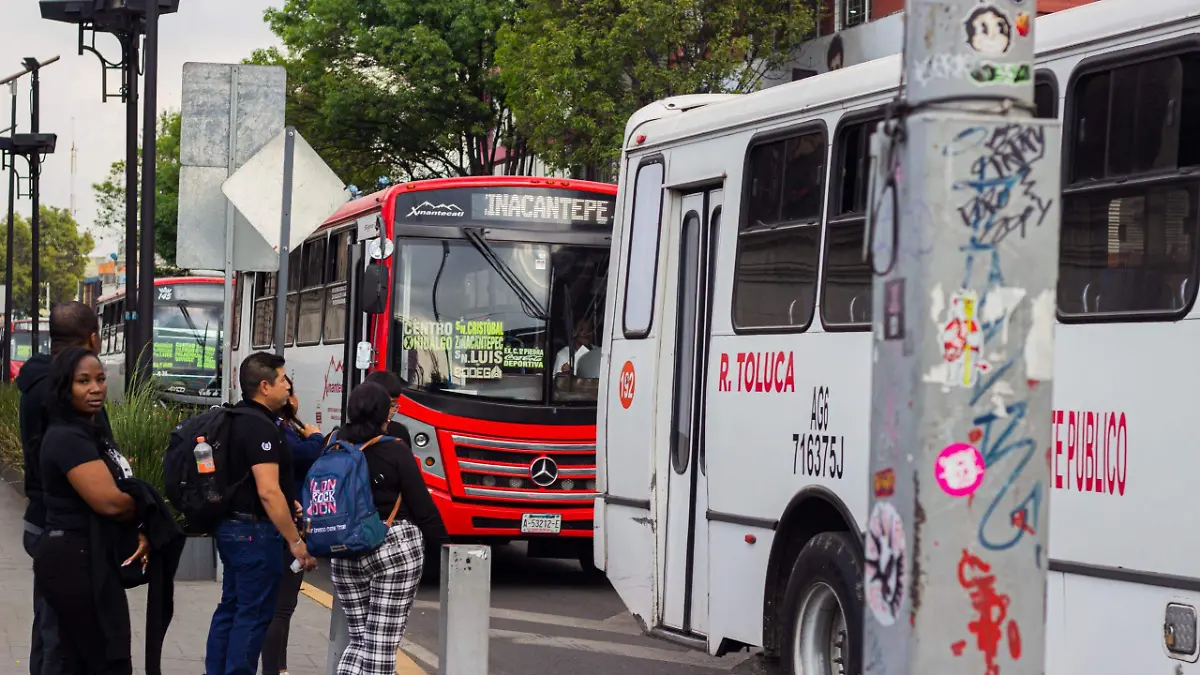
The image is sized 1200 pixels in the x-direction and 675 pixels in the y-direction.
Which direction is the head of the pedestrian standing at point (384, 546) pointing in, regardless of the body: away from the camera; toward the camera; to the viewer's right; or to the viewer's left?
away from the camera

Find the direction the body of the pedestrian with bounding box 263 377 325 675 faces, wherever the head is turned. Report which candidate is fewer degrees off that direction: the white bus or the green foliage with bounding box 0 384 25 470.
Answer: the white bus

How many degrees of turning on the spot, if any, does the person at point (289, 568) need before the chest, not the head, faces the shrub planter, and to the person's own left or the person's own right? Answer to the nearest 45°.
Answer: approximately 90° to the person's own left

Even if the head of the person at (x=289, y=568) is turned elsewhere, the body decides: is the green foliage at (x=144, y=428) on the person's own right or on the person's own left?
on the person's own left

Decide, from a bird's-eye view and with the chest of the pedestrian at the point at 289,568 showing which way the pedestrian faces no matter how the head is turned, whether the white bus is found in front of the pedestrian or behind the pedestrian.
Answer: in front

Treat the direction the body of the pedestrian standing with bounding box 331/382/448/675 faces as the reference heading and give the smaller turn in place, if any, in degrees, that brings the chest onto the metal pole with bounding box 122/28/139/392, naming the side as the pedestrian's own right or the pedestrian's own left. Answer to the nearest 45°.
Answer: approximately 45° to the pedestrian's own left

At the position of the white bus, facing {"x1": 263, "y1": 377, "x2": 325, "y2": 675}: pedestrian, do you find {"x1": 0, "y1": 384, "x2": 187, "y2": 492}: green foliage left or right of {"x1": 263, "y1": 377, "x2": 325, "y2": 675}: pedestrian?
right

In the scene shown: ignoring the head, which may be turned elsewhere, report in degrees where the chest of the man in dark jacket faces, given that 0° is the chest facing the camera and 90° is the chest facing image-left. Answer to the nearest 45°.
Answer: approximately 225°

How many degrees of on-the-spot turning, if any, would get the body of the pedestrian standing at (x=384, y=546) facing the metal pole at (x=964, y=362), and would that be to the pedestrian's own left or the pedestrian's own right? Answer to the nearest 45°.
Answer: approximately 135° to the pedestrian's own right

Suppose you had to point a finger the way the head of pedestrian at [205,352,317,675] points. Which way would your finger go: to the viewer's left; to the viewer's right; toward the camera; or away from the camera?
to the viewer's right

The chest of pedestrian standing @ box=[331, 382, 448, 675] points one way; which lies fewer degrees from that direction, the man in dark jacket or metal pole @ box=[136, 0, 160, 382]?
the metal pole

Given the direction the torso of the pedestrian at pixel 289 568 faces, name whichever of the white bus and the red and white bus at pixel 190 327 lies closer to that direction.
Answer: the white bus
